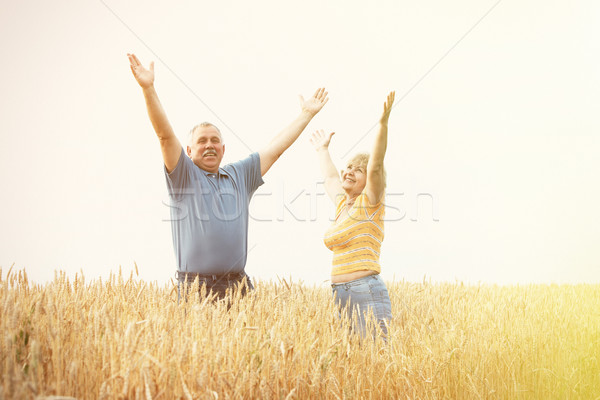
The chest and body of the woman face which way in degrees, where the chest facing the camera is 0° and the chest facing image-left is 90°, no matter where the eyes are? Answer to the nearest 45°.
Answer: approximately 45°
